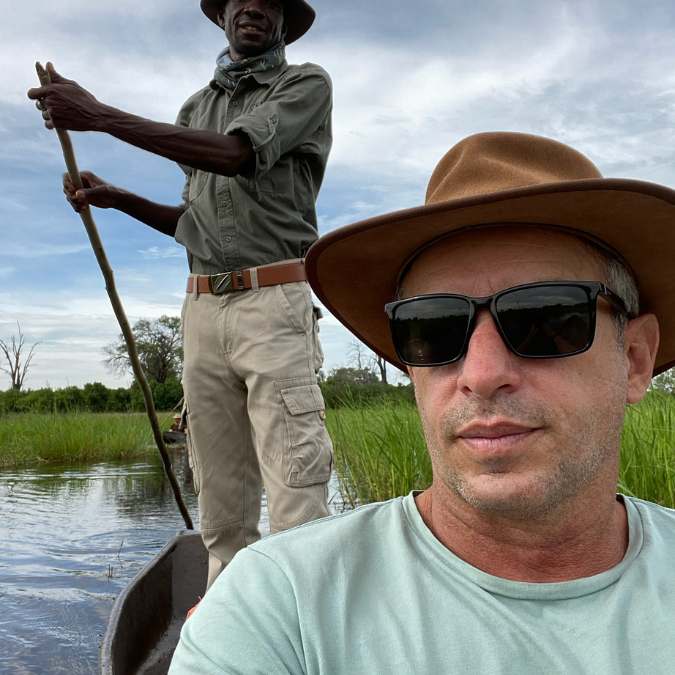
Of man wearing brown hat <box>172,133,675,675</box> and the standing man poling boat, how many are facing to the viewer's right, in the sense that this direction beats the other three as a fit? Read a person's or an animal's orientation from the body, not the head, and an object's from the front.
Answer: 0

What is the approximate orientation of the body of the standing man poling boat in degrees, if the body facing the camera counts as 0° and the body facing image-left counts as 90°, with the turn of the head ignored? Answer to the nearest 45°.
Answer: approximately 45°

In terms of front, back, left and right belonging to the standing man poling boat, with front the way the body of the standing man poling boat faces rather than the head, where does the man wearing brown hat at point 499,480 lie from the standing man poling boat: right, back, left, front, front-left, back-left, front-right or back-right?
front-left

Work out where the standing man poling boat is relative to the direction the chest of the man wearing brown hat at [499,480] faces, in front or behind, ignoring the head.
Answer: behind

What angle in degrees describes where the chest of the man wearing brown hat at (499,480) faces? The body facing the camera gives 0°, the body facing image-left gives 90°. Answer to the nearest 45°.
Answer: approximately 0°
